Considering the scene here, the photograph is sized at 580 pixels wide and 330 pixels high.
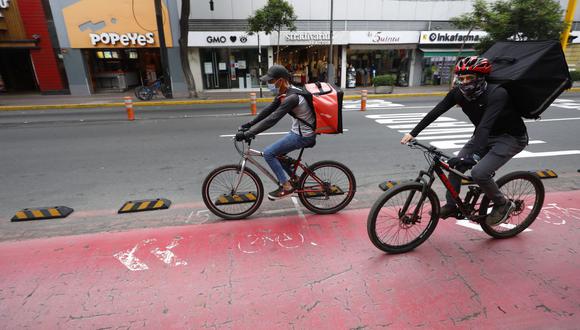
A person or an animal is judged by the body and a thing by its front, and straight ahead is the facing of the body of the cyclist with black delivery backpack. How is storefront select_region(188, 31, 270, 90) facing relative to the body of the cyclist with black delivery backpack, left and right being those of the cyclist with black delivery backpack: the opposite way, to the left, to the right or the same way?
to the left

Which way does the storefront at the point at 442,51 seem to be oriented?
toward the camera

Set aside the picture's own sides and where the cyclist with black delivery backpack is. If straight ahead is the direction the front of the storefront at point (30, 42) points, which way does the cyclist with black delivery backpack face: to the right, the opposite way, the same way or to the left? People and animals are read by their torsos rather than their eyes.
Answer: to the right

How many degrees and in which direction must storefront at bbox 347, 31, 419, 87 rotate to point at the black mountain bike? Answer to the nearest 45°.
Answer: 0° — it already faces it

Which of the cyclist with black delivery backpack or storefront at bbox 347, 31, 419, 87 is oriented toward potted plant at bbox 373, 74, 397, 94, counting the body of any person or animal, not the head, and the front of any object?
the storefront

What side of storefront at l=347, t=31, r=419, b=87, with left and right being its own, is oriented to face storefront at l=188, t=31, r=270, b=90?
right

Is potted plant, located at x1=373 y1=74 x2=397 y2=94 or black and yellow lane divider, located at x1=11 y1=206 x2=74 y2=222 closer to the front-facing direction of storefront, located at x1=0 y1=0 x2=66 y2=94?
the black and yellow lane divider

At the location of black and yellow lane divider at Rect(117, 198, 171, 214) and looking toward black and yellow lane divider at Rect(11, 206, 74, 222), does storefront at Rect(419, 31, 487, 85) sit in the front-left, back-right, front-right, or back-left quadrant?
back-right

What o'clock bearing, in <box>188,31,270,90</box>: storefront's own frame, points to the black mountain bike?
The black mountain bike is roughly at 12 o'clock from the storefront.

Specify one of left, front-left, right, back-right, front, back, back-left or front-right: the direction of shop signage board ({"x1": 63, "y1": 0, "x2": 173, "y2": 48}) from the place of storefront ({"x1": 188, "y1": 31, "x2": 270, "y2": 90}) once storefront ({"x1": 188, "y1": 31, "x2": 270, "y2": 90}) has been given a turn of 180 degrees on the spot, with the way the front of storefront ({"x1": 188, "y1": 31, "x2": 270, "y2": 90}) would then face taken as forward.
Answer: left

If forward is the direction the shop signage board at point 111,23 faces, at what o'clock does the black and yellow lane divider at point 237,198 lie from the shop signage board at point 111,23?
The black and yellow lane divider is roughly at 12 o'clock from the shop signage board.

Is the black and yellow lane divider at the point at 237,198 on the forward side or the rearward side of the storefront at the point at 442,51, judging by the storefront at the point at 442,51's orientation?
on the forward side

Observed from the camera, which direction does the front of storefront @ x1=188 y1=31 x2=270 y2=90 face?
facing the viewer

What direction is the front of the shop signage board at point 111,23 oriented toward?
toward the camera
